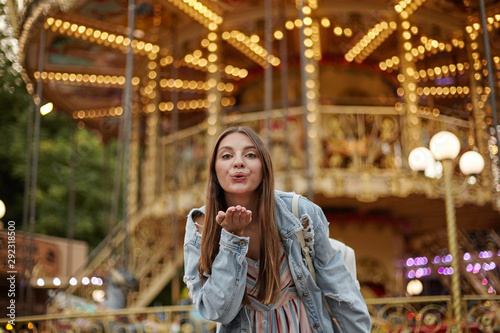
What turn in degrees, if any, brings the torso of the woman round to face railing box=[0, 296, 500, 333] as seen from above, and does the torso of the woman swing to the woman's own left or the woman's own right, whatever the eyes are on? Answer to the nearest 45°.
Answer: approximately 180°

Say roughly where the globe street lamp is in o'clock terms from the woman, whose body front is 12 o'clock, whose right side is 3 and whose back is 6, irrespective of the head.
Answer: The globe street lamp is roughly at 7 o'clock from the woman.

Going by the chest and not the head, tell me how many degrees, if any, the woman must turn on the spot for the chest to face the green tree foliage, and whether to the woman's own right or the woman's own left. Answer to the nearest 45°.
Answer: approximately 135° to the woman's own right

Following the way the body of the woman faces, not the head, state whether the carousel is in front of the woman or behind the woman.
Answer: behind

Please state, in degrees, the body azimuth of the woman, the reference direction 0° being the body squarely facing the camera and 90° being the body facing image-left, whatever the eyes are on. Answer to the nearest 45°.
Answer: approximately 0°
